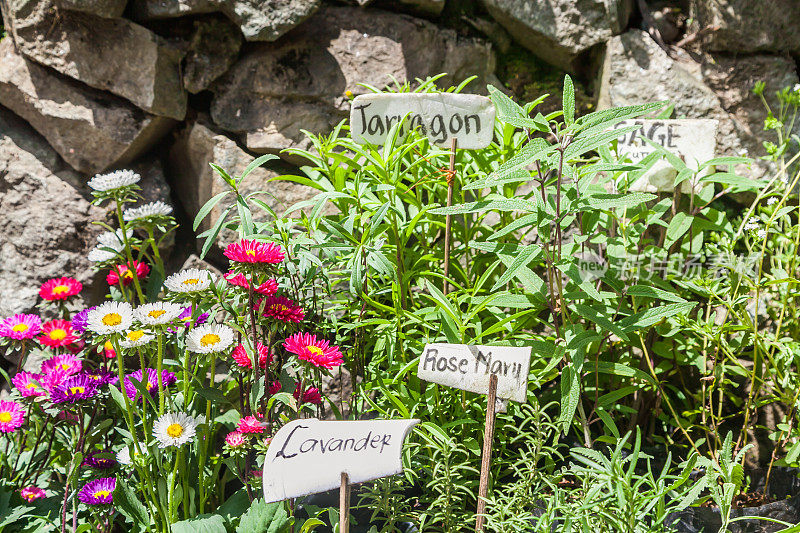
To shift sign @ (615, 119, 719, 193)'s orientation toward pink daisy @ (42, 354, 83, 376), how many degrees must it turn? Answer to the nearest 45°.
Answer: approximately 45° to its right

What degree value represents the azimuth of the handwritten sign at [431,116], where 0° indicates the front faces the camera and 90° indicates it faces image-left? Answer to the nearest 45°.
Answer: approximately 0°

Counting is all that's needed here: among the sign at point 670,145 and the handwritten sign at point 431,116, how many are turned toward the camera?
2

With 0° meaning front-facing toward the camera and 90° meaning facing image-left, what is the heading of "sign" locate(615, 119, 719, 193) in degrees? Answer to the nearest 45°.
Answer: approximately 0°

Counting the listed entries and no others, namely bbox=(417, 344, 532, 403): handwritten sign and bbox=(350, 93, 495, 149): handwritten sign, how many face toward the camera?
2

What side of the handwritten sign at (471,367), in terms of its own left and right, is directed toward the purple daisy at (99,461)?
right

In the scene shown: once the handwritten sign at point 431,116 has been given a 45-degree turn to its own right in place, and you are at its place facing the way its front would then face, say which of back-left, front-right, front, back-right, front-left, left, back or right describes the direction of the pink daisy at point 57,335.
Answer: front-right
